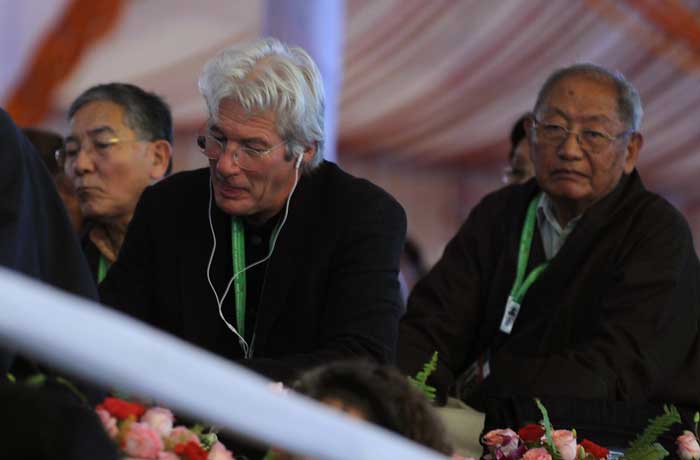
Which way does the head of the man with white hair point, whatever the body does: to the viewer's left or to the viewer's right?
to the viewer's left

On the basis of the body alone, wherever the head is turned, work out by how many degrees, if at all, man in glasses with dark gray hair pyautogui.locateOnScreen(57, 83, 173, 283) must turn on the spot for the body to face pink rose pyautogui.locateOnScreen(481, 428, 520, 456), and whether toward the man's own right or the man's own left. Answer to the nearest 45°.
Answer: approximately 90° to the man's own left

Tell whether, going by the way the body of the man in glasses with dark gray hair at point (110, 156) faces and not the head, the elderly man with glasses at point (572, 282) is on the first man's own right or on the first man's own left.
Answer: on the first man's own left

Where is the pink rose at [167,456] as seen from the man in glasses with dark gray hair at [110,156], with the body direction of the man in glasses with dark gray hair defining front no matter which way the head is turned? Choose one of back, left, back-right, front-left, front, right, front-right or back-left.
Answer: front-left

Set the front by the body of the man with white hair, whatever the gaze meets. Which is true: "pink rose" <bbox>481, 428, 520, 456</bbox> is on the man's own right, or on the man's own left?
on the man's own left

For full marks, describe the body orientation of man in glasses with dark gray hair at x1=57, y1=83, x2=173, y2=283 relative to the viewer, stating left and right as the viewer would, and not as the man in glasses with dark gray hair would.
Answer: facing the viewer and to the left of the viewer

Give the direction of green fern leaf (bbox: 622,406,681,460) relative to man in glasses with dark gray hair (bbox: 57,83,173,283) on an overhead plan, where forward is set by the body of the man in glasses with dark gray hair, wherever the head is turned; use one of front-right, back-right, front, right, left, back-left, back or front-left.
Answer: left

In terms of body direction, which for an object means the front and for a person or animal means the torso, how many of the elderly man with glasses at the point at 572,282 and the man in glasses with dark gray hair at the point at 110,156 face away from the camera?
0
